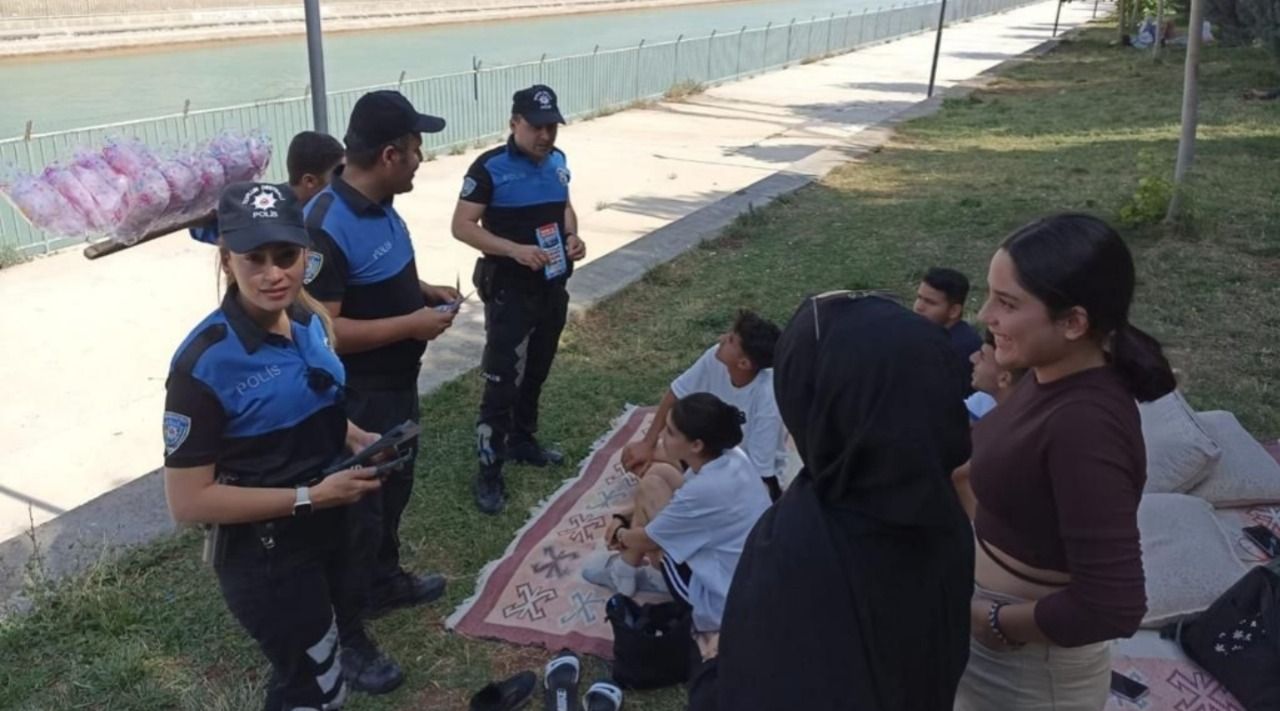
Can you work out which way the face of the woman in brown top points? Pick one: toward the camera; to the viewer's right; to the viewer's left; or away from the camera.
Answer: to the viewer's left

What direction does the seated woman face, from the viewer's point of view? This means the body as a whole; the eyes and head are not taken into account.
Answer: to the viewer's left

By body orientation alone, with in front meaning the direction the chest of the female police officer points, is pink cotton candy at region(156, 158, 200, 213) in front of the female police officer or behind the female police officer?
behind

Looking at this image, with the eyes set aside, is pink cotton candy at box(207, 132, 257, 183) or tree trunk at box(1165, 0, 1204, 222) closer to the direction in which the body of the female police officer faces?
the tree trunk

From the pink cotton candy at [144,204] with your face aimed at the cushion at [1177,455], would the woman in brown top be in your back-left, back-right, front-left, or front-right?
front-right

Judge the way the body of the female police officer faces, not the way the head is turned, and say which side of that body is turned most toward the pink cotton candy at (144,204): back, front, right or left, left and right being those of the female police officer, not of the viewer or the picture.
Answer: back

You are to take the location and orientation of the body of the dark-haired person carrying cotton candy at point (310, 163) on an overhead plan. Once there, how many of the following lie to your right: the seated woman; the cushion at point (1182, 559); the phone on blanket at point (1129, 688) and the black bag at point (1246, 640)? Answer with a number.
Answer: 4

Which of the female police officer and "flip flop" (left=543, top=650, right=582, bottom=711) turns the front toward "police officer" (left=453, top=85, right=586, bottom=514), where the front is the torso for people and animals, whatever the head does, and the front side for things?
the flip flop

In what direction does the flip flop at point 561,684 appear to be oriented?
away from the camera

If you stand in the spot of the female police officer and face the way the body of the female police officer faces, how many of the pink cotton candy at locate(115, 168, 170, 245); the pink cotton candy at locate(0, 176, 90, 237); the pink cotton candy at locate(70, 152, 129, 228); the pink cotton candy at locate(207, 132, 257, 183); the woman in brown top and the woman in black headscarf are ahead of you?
2

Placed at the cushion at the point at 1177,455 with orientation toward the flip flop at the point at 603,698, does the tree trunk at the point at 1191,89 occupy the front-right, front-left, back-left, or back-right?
back-right

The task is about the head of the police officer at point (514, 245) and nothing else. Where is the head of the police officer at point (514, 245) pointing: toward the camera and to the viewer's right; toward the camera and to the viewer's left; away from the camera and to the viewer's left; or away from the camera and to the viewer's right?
toward the camera and to the viewer's right

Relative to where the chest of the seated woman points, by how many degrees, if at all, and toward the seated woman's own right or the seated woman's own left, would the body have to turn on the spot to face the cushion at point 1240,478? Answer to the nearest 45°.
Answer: approximately 180°

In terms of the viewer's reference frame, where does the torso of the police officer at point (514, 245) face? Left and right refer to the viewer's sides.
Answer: facing the viewer and to the right of the viewer

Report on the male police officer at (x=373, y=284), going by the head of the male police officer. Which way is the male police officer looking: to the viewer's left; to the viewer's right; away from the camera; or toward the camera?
to the viewer's right
